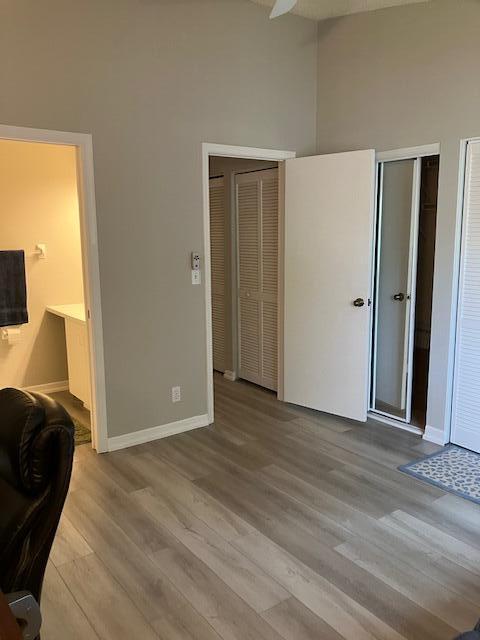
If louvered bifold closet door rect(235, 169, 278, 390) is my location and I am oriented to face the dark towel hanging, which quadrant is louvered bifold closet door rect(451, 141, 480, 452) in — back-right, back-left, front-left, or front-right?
back-left

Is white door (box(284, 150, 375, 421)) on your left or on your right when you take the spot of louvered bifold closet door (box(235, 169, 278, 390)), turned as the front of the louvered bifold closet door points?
on your left

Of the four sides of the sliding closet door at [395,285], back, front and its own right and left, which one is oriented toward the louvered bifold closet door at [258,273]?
right

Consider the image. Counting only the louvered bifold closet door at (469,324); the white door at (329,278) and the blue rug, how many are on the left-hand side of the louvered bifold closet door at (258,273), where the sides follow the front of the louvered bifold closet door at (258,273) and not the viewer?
3

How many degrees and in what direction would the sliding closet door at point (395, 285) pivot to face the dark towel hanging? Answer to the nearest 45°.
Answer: approximately 45° to its right

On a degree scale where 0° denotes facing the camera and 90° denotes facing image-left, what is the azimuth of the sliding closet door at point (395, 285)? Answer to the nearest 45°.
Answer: approximately 45°

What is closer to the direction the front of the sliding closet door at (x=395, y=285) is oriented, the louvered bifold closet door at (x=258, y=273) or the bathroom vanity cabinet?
the bathroom vanity cabinet

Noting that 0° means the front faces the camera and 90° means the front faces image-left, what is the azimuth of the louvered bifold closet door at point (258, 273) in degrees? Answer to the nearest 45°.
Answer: approximately 45°
